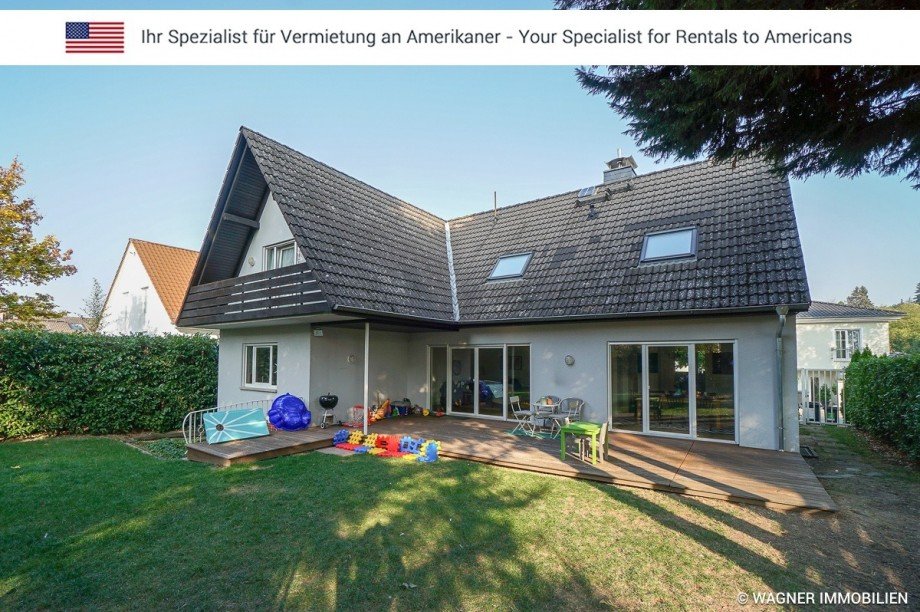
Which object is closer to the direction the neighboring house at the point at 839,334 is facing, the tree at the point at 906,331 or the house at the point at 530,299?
the house

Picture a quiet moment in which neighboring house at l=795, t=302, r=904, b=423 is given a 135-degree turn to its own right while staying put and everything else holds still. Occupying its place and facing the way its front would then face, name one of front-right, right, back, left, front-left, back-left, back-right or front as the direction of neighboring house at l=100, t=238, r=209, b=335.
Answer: left

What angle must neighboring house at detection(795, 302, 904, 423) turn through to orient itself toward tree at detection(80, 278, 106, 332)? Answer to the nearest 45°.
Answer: approximately 45° to its right

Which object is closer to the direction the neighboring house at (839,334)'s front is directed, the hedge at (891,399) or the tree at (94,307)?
the hedge

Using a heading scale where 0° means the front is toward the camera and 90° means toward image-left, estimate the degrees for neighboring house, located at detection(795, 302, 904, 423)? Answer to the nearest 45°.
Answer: approximately 0°

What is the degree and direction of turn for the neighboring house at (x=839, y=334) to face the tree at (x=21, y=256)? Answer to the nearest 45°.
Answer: approximately 45° to its right

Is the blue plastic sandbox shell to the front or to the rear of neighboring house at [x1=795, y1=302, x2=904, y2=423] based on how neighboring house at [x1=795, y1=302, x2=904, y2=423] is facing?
to the front

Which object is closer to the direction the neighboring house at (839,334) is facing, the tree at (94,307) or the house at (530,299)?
the house

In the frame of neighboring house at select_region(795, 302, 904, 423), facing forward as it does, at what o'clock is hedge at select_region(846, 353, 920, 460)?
The hedge is roughly at 12 o'clock from the neighboring house.

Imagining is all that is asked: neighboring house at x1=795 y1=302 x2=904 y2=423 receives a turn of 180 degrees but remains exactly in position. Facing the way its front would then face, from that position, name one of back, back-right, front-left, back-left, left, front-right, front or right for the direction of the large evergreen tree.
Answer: back

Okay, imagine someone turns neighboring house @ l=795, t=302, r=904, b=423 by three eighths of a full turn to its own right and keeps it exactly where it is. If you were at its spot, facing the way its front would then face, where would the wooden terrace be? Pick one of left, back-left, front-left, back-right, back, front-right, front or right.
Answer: back-left
